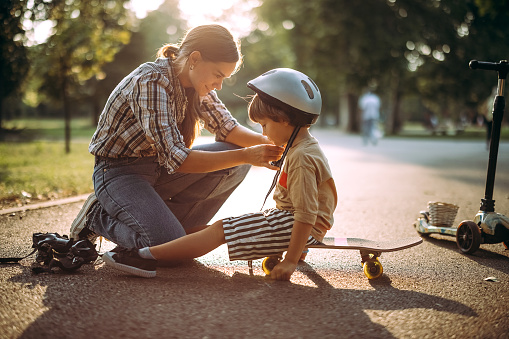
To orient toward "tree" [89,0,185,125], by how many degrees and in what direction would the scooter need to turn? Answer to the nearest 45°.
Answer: approximately 180°

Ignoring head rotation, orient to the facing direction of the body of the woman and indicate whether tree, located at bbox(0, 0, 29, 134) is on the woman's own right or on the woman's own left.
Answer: on the woman's own left

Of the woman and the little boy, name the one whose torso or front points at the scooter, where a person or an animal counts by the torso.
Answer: the woman

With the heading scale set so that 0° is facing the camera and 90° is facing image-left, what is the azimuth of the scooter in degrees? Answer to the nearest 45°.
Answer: approximately 315°

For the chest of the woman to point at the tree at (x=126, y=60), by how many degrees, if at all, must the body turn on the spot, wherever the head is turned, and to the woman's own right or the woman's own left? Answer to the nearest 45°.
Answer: approximately 90° to the woman's own left

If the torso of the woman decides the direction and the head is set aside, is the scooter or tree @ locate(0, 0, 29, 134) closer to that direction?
the scooter

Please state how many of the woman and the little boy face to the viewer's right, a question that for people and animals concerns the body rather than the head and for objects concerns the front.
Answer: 1

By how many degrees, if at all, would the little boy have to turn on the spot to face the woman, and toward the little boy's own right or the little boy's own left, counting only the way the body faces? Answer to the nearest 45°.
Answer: approximately 45° to the little boy's own right

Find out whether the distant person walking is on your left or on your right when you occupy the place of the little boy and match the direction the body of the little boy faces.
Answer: on your right

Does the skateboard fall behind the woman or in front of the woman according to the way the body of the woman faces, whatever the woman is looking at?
in front

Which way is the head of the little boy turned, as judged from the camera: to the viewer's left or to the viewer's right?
to the viewer's left

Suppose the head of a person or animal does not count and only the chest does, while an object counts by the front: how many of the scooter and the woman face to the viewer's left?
0

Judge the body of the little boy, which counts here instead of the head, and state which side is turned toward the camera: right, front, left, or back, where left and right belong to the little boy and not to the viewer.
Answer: left

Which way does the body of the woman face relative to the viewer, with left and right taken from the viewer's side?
facing to the right of the viewer
